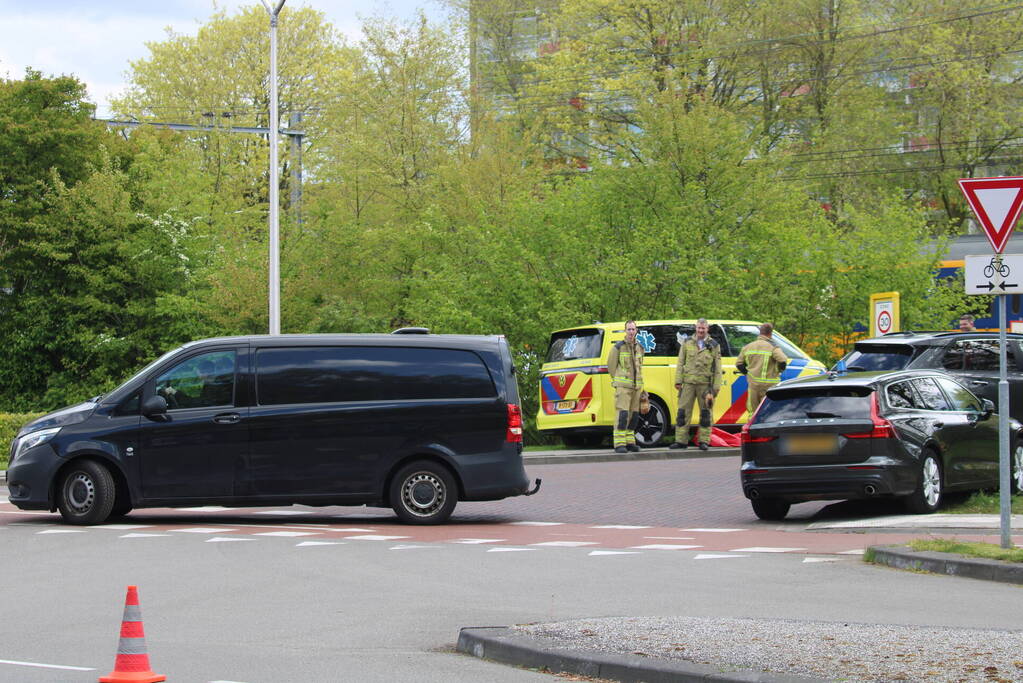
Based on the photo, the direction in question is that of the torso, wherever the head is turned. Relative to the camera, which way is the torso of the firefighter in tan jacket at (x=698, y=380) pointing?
toward the camera

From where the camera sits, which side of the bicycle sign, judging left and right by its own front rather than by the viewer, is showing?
front

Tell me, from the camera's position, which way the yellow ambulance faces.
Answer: facing away from the viewer and to the right of the viewer

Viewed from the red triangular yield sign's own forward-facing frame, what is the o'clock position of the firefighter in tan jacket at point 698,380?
The firefighter in tan jacket is roughly at 5 o'clock from the red triangular yield sign.

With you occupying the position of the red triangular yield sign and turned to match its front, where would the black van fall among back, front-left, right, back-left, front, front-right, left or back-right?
right

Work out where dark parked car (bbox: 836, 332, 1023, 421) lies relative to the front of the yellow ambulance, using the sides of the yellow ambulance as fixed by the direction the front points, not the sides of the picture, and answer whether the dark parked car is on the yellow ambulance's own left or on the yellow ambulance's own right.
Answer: on the yellow ambulance's own right

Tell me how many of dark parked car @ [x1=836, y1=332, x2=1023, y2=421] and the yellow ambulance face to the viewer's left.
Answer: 0

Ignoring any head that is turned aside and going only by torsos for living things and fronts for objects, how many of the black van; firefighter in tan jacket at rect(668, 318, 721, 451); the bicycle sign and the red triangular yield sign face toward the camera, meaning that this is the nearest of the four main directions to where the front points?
3

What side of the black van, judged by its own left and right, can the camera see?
left

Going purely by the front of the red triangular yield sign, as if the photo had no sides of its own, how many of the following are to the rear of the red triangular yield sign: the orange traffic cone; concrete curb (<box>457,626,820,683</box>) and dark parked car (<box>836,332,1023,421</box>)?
1

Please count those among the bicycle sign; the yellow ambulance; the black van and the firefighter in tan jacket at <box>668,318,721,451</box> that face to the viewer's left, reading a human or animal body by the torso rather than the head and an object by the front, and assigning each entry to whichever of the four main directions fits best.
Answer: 1

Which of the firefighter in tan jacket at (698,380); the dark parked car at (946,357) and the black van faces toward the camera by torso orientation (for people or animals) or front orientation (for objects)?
the firefighter in tan jacket

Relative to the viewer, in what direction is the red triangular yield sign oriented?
toward the camera

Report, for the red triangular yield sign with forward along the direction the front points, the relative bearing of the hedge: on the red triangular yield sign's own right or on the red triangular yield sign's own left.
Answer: on the red triangular yield sign's own right

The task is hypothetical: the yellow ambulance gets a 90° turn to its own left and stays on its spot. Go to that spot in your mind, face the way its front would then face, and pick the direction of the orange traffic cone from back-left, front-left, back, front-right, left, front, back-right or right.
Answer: back-left
